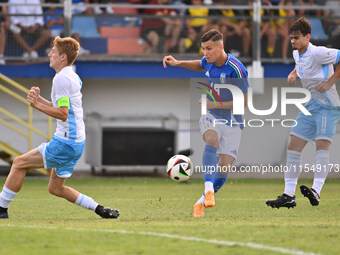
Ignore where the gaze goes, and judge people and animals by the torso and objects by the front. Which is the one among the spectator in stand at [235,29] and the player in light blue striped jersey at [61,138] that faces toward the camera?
the spectator in stand

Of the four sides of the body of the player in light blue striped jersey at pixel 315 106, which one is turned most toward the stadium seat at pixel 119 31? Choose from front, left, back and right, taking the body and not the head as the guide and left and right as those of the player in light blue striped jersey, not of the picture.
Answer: right

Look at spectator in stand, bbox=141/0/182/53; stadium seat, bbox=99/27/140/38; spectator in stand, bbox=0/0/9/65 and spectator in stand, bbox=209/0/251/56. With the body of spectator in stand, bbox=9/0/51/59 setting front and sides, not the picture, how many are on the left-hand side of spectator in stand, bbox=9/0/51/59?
3

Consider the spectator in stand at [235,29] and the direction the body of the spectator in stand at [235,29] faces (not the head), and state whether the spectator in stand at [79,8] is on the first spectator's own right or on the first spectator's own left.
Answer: on the first spectator's own right

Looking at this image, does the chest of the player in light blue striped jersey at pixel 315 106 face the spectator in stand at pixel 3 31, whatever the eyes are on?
no

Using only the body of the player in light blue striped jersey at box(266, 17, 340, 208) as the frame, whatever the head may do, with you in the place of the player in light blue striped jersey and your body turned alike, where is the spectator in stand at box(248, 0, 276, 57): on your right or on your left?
on your right

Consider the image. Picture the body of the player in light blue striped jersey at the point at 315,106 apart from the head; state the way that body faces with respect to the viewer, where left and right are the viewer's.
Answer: facing the viewer and to the left of the viewer

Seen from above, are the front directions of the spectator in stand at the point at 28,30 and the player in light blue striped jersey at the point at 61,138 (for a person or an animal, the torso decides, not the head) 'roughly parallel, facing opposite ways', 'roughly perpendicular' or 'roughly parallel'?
roughly perpendicular

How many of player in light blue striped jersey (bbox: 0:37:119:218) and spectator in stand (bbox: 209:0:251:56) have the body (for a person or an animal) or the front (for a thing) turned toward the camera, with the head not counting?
1

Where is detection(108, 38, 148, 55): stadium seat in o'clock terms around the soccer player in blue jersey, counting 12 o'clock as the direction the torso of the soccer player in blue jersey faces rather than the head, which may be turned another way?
The stadium seat is roughly at 4 o'clock from the soccer player in blue jersey.

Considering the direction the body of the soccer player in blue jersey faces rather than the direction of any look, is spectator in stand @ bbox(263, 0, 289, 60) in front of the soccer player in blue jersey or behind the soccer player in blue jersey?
behind

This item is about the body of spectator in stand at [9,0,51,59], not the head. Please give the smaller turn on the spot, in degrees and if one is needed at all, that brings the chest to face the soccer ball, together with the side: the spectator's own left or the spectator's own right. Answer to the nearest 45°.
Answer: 0° — they already face it

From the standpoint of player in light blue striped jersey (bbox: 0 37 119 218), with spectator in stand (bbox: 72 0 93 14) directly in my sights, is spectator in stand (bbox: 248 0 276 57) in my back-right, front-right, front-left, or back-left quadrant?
front-right

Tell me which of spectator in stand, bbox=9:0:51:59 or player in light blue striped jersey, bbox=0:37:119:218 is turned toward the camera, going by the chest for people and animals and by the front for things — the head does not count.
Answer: the spectator in stand

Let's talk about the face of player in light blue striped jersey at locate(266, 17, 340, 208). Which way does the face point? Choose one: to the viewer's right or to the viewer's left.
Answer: to the viewer's left

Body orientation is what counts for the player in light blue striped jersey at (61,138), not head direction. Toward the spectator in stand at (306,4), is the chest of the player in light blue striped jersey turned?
no

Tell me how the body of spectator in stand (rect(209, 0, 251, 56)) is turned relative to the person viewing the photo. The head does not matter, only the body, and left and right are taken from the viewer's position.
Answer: facing the viewer

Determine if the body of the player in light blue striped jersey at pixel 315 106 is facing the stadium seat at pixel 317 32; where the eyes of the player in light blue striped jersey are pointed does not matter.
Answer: no

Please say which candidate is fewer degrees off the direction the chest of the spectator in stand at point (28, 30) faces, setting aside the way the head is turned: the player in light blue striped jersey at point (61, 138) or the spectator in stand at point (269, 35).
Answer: the player in light blue striped jersey
